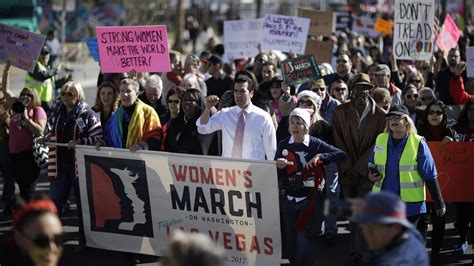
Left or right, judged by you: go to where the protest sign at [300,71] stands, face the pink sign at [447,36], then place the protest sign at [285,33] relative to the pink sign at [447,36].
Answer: left

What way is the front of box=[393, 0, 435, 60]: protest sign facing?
toward the camera

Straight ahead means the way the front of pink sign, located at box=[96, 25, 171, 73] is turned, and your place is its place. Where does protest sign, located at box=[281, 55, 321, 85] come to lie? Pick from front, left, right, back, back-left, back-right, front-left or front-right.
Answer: left

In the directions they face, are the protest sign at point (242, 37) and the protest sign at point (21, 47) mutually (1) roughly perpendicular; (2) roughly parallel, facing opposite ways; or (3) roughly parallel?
roughly parallel

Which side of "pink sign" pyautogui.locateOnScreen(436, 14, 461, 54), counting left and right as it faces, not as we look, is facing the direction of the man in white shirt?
front

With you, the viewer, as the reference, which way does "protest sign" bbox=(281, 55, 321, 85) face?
facing the viewer

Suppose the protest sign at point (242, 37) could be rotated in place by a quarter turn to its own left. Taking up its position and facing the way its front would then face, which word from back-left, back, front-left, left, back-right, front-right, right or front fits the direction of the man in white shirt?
right

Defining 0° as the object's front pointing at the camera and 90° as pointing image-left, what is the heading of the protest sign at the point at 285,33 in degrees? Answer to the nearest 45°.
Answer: approximately 0°

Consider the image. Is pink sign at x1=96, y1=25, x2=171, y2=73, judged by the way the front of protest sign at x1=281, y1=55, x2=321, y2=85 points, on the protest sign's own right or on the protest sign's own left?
on the protest sign's own right

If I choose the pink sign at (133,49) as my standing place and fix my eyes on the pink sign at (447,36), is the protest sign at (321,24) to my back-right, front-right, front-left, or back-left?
front-left

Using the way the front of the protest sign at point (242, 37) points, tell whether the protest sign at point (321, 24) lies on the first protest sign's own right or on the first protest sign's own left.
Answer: on the first protest sign's own left

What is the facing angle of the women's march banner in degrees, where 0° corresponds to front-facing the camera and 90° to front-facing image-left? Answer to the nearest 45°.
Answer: approximately 0°

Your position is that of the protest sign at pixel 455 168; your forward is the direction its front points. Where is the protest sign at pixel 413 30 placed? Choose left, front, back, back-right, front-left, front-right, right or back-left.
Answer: back

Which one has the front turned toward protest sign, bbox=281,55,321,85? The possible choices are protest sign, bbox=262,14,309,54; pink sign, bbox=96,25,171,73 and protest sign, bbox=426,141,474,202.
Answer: protest sign, bbox=262,14,309,54
